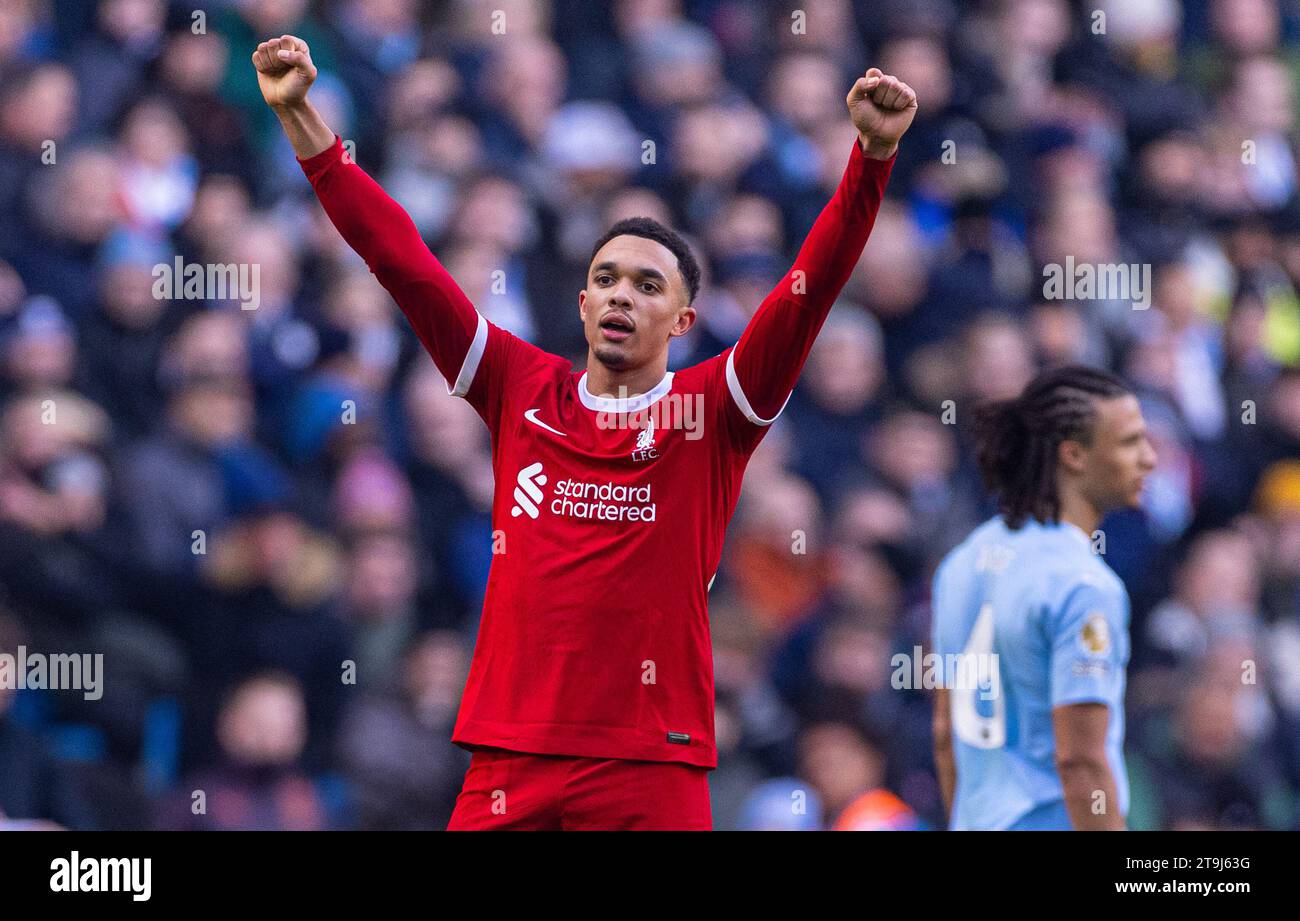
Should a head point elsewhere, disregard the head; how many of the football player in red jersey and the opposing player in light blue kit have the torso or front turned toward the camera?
1

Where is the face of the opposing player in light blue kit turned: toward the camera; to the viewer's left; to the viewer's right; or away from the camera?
to the viewer's right

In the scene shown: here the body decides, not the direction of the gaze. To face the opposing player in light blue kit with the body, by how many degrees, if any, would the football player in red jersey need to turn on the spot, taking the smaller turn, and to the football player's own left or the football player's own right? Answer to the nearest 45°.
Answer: approximately 135° to the football player's own left

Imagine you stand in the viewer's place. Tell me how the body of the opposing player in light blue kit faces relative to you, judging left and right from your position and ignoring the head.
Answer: facing away from the viewer and to the right of the viewer

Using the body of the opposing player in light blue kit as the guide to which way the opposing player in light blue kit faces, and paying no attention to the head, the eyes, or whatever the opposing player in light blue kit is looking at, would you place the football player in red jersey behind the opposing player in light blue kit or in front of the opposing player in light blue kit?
behind

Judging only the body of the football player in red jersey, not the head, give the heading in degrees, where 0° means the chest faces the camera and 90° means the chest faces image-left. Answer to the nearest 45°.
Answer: approximately 0°
